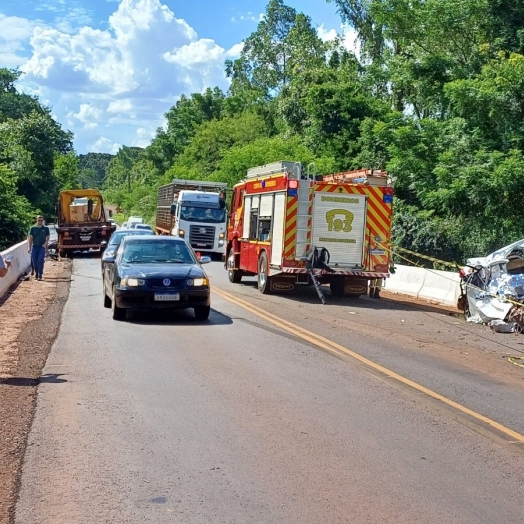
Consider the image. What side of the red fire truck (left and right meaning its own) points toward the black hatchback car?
left

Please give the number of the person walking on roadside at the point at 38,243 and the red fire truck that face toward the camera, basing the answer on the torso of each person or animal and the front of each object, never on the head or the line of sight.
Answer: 1

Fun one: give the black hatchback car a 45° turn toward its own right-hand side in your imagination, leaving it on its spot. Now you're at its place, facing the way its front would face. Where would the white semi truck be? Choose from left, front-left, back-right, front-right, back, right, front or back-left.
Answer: back-right

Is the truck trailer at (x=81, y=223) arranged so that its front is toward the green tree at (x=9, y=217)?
no

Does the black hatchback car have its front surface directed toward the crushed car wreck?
no

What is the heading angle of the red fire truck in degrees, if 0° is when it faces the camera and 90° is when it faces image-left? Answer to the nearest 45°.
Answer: approximately 135°

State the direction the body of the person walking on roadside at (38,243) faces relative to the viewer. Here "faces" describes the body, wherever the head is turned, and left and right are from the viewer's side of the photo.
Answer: facing the viewer

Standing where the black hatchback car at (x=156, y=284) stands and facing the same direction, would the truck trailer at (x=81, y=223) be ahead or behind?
behind

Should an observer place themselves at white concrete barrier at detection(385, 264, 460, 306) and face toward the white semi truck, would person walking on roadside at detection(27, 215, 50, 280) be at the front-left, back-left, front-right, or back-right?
front-left
